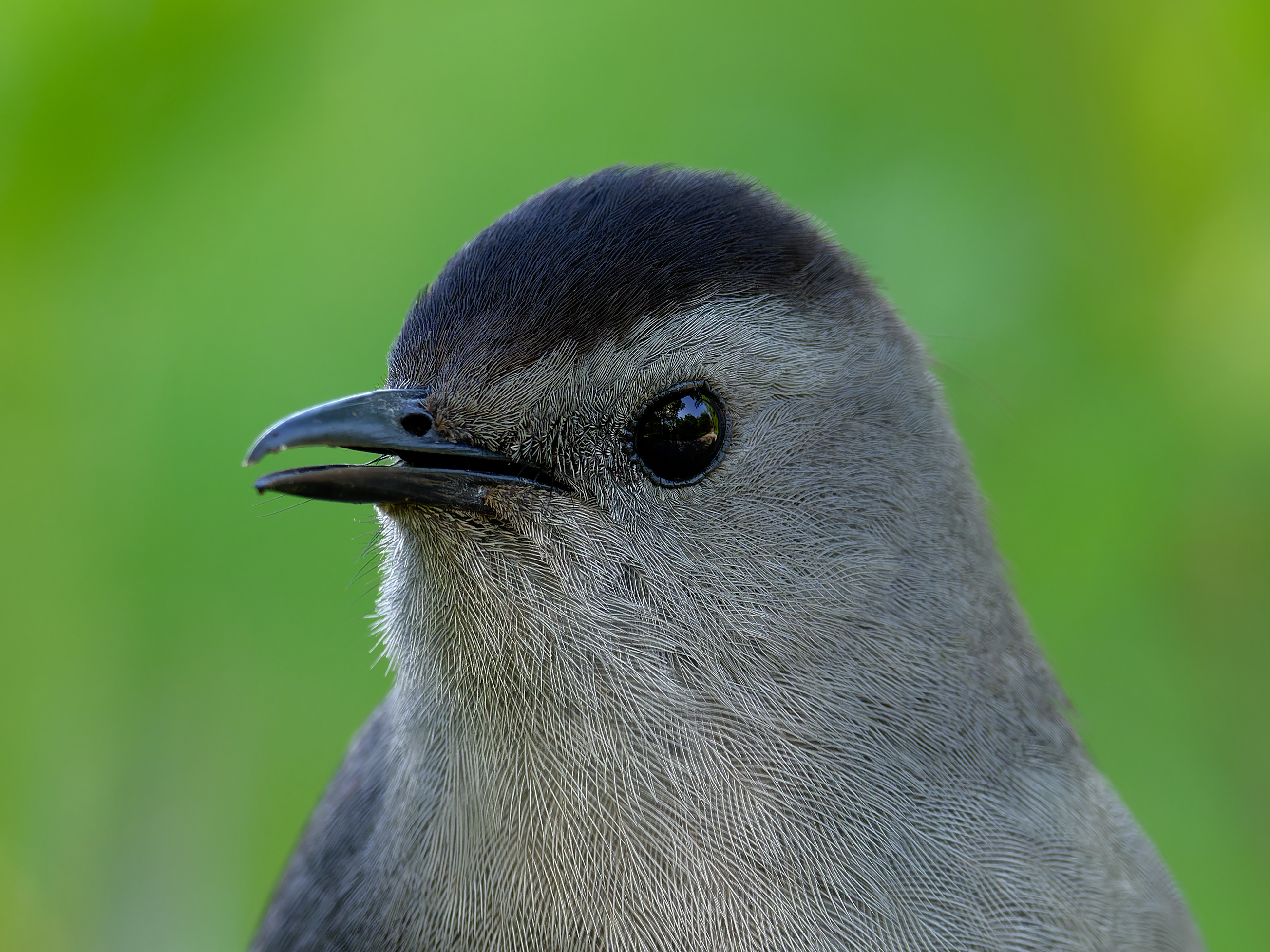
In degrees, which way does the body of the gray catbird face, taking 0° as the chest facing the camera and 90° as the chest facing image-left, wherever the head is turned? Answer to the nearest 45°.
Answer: approximately 45°
